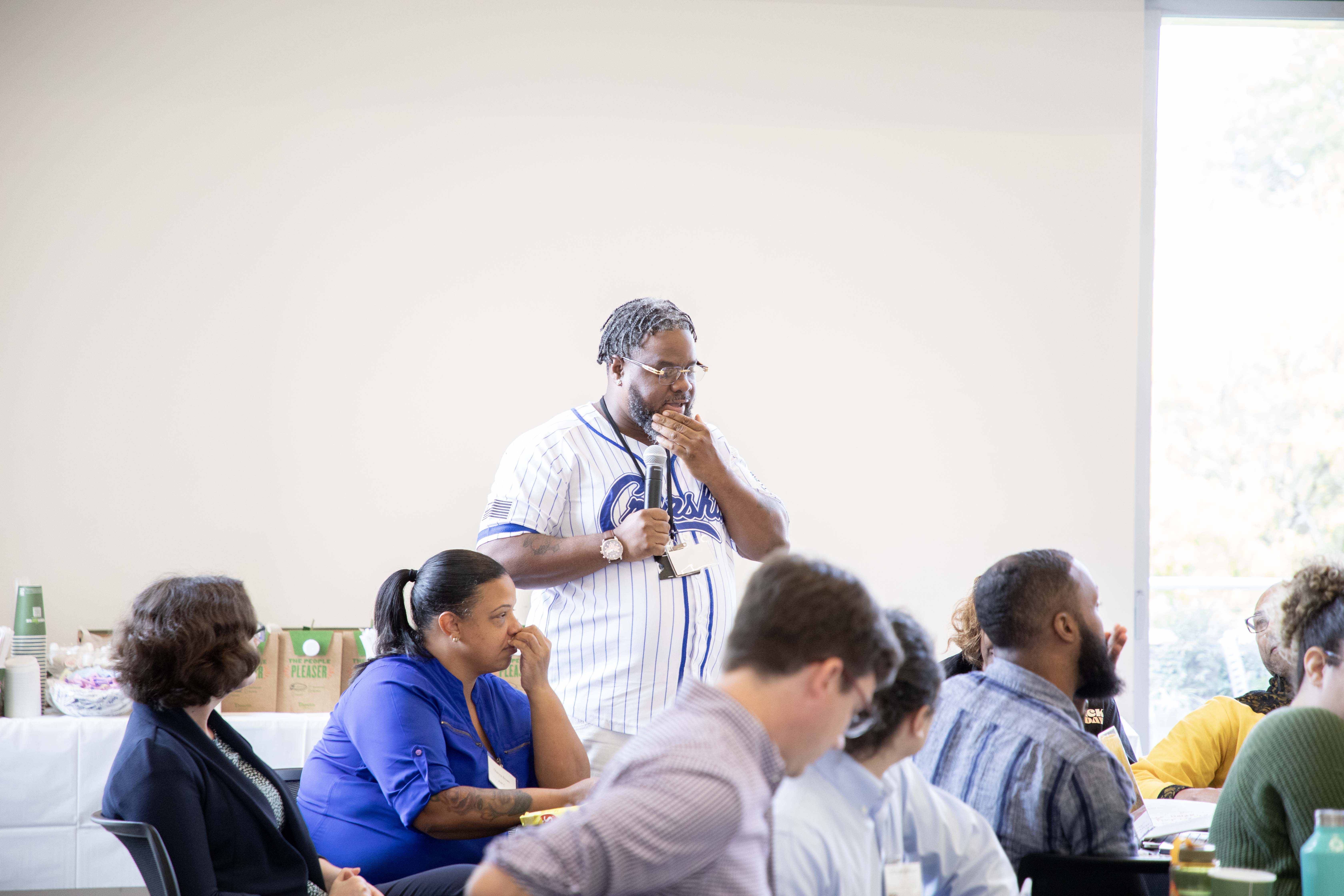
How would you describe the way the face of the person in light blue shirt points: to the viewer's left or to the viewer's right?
to the viewer's right

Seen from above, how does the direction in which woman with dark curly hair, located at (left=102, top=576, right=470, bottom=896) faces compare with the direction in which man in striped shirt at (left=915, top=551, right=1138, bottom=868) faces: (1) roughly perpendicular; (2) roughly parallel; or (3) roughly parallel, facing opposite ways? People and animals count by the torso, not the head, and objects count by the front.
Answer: roughly parallel

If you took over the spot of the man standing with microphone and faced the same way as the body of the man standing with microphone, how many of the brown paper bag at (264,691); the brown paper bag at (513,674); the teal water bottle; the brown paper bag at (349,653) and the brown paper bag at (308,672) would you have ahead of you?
1

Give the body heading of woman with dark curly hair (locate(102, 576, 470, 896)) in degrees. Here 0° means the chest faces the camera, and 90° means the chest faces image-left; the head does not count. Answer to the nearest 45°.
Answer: approximately 270°

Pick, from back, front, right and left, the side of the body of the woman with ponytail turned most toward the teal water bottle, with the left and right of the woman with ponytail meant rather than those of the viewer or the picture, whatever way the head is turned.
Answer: front

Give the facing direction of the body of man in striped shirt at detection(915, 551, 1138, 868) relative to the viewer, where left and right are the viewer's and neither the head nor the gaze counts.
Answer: facing away from the viewer and to the right of the viewer

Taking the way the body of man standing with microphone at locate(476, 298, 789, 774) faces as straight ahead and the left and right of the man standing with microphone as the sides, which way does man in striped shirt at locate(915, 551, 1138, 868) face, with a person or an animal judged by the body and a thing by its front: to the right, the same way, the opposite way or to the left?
to the left

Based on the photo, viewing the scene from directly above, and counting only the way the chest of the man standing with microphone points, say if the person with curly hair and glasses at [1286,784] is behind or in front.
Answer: in front
